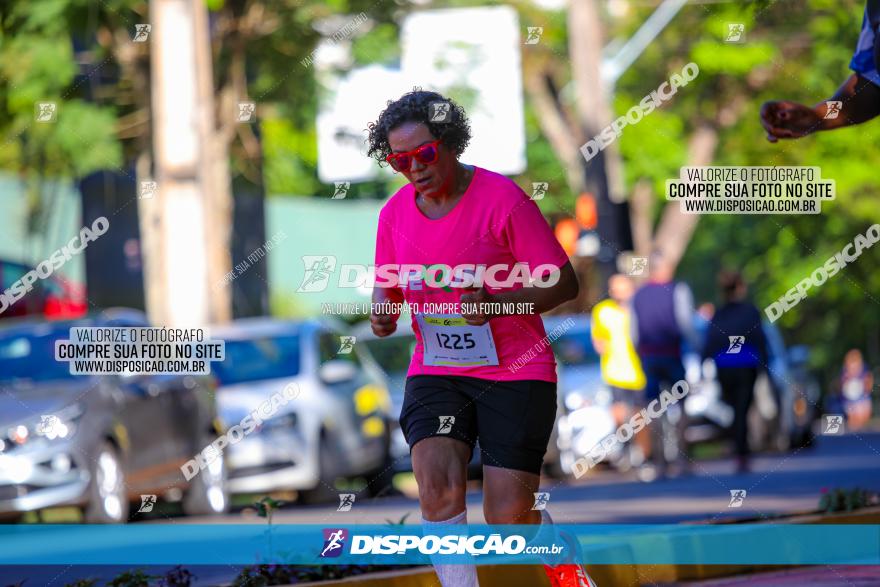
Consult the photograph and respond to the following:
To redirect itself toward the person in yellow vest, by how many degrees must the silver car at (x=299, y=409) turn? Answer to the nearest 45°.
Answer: approximately 135° to its left

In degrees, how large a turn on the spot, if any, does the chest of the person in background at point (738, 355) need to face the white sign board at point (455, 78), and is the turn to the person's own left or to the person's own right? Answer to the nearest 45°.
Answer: approximately 45° to the person's own left

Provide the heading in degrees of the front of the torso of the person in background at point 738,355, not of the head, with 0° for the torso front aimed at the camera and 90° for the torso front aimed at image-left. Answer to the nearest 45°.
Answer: approximately 180°

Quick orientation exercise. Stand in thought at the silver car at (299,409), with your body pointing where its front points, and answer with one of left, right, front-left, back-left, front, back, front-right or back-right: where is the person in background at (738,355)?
back-left
